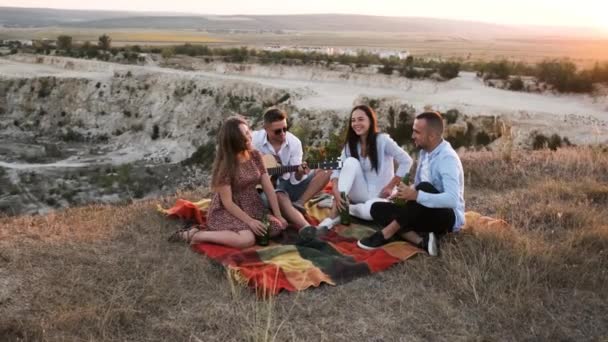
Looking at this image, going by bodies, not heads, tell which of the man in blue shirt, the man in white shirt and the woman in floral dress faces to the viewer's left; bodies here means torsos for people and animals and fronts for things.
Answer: the man in blue shirt

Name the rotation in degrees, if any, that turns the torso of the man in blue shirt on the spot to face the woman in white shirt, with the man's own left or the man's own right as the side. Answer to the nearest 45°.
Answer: approximately 45° to the man's own right

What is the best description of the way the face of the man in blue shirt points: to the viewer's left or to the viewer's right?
to the viewer's left

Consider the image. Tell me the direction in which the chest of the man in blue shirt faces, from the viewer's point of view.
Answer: to the viewer's left

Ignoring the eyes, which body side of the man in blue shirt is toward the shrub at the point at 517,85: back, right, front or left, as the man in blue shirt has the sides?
right

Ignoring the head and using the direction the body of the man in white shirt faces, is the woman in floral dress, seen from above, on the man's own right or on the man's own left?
on the man's own right

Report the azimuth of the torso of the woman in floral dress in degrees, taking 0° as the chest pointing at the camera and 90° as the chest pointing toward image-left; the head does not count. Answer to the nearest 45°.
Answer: approximately 315°

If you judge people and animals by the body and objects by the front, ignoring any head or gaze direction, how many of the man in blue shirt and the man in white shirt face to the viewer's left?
1

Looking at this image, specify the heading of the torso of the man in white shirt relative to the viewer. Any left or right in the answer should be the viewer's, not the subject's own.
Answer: facing the viewer and to the right of the viewer

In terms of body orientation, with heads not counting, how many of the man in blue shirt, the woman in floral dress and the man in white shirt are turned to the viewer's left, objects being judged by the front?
1

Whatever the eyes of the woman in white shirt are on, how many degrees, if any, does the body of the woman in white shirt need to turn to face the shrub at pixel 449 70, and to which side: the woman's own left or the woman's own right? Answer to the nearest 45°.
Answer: approximately 135° to the woman's own right

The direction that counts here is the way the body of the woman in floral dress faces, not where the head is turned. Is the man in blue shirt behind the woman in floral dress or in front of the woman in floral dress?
in front

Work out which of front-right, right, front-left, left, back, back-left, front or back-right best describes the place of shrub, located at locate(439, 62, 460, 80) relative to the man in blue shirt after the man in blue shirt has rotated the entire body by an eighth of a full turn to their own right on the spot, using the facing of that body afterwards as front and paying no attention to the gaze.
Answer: front-right
